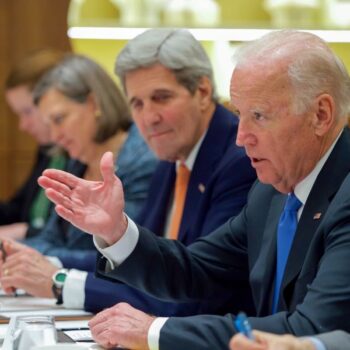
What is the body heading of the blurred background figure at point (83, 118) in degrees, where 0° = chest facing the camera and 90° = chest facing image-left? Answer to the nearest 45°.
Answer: approximately 45°

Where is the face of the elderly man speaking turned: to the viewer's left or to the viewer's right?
to the viewer's left

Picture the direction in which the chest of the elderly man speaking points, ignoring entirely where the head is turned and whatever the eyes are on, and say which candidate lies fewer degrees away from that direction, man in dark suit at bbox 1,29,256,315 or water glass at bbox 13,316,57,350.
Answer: the water glass

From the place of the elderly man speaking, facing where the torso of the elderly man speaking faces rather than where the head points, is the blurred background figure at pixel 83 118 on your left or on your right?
on your right

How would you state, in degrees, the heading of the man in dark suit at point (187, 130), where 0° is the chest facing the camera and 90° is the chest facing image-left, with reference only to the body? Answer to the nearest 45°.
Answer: approximately 45°
